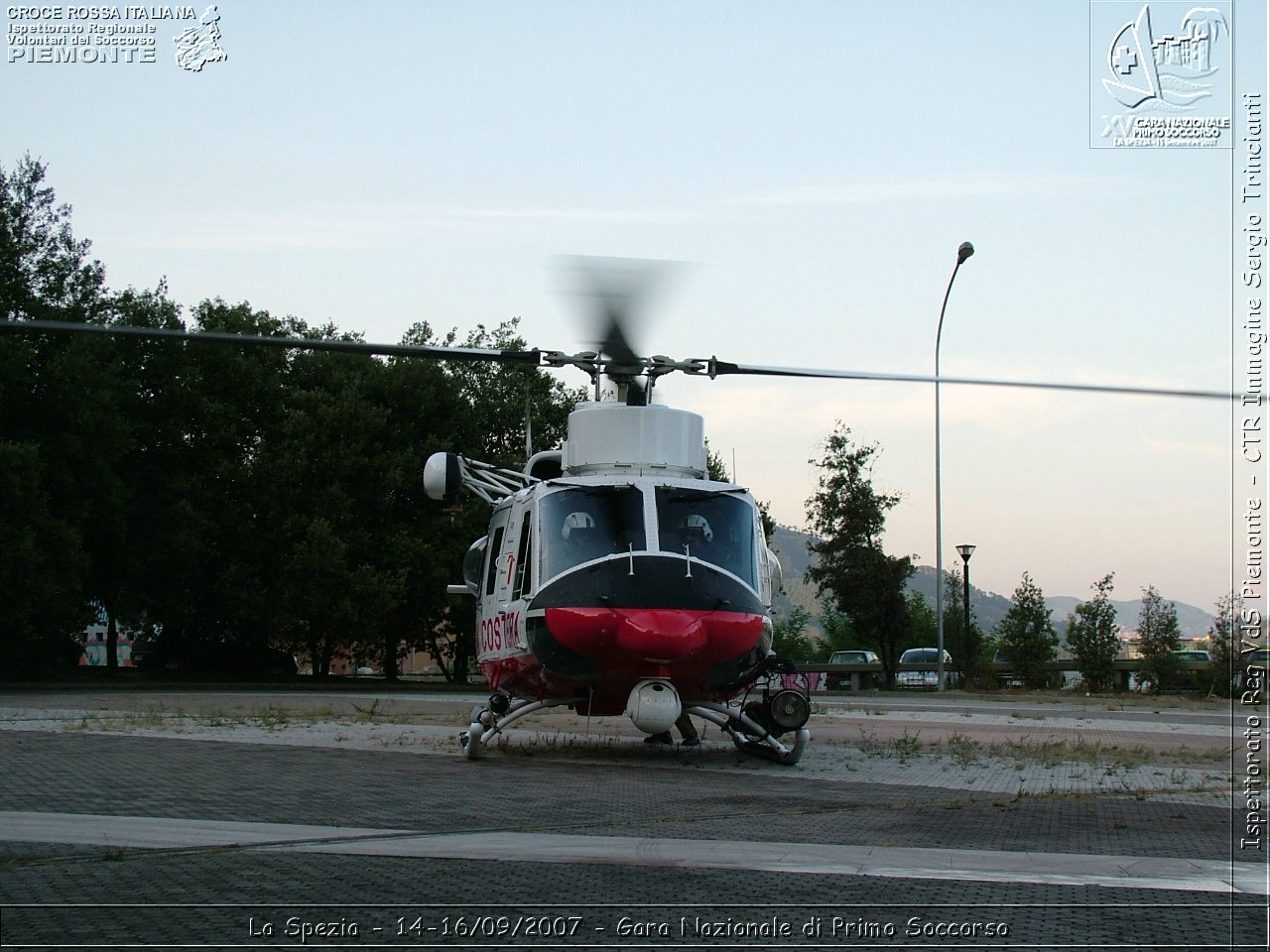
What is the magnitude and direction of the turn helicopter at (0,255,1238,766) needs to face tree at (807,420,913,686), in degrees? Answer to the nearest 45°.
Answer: approximately 180°

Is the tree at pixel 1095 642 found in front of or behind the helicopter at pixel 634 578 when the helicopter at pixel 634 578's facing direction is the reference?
behind

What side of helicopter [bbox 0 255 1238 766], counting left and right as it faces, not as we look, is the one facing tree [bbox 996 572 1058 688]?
back

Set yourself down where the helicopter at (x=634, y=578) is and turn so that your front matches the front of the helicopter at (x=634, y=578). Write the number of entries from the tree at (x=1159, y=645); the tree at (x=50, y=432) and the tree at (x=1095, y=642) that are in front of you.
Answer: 0

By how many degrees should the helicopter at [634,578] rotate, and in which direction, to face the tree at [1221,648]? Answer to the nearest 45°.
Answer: approximately 135° to its left

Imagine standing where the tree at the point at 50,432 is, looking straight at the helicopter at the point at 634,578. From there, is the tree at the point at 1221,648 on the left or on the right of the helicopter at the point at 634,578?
left

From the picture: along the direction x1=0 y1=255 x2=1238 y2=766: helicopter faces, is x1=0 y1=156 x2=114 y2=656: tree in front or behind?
behind

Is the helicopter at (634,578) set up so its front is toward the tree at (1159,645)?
no

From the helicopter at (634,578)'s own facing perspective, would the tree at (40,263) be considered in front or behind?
behind

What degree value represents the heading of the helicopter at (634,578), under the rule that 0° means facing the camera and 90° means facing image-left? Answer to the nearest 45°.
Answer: approximately 0°

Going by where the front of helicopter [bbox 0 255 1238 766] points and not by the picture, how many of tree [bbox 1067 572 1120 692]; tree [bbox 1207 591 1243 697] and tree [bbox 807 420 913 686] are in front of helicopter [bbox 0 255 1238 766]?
0
